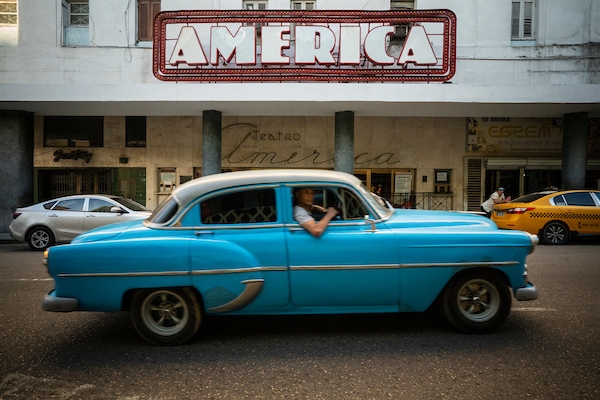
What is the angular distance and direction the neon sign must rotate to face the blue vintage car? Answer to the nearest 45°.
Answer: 0° — it already faces it

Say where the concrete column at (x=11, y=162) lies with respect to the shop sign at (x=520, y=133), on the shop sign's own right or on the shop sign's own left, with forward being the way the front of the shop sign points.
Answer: on the shop sign's own right

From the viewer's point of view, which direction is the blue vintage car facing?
to the viewer's right

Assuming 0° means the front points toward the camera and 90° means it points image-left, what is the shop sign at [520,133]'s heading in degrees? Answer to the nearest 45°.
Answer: approximately 0°

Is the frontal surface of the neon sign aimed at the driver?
yes

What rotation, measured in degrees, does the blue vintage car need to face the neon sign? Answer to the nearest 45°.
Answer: approximately 90° to its left

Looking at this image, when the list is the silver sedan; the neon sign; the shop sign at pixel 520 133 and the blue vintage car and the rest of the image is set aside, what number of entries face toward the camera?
2

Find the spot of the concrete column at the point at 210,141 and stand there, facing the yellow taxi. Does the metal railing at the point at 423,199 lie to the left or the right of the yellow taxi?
left
